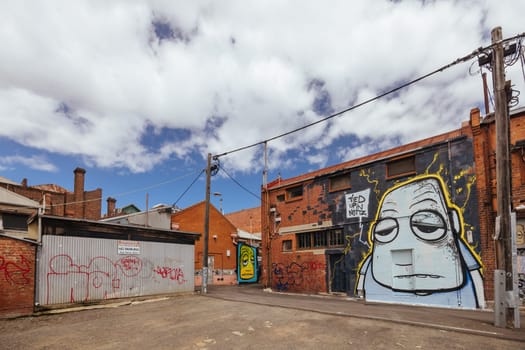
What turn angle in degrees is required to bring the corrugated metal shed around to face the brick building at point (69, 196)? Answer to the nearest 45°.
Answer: approximately 135° to its left

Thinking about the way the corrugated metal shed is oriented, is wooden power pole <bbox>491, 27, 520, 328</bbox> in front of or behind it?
in front

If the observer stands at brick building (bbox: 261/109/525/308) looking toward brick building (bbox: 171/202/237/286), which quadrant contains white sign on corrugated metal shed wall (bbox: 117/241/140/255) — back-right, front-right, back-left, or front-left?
front-left

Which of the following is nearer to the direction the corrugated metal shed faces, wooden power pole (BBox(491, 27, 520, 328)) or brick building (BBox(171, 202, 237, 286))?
the wooden power pole

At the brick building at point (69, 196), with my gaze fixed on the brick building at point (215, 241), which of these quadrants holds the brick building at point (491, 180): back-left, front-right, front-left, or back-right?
front-right

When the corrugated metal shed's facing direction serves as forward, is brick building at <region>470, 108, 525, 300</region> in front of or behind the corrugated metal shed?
in front

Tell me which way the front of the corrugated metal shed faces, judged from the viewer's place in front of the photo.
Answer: facing the viewer and to the right of the viewer

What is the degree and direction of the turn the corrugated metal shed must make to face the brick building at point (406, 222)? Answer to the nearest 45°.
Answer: approximately 45° to its left

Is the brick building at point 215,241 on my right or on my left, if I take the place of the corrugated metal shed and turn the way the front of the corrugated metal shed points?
on my left
